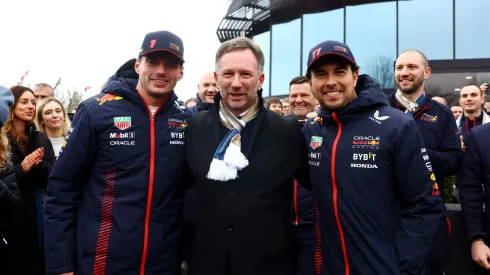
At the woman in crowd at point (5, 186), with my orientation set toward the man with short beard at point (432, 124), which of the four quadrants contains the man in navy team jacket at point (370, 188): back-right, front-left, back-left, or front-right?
front-right

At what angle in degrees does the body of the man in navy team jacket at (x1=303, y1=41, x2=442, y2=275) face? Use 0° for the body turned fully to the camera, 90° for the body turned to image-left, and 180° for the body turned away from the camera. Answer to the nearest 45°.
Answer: approximately 45°

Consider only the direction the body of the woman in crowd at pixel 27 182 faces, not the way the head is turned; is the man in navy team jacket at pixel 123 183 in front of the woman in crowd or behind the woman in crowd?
in front

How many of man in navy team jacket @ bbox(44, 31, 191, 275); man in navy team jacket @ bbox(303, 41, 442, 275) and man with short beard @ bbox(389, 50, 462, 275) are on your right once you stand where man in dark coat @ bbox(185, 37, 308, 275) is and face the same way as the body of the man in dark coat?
1

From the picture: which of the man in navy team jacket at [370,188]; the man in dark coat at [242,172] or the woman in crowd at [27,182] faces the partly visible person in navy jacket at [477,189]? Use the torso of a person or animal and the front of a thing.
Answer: the woman in crowd

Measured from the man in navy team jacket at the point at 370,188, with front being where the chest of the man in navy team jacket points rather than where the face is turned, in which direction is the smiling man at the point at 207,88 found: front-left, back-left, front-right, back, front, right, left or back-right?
right

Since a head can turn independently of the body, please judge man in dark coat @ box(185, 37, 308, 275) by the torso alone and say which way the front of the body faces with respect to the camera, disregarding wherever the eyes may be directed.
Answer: toward the camera

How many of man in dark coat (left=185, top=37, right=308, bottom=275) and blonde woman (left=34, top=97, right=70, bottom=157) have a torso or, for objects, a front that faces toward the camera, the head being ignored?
2

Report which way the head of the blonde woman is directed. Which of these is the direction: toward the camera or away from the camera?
toward the camera

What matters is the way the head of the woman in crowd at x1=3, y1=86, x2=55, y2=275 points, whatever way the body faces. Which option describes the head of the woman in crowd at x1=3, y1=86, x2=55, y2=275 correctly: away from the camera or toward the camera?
toward the camera

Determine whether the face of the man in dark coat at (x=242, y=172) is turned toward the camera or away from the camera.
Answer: toward the camera

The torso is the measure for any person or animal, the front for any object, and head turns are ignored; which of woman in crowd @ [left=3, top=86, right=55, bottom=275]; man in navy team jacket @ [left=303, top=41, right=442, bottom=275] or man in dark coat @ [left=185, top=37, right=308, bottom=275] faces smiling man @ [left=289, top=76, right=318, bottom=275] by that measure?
the woman in crowd

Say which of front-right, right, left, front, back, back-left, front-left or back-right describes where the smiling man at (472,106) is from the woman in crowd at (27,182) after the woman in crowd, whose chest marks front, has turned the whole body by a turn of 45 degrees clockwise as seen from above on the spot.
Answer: left

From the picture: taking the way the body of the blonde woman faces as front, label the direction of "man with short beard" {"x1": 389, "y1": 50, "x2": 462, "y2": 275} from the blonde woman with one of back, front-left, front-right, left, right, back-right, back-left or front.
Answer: front-left

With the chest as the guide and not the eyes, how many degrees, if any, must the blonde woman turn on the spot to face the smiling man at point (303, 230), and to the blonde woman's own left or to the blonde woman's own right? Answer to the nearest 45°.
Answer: approximately 45° to the blonde woman's own left

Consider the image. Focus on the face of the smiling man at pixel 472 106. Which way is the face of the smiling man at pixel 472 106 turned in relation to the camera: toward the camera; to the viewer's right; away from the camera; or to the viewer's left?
toward the camera

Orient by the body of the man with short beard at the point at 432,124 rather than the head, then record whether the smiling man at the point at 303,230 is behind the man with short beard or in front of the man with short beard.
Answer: in front

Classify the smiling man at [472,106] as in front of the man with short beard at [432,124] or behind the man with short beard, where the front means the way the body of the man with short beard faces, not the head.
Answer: behind

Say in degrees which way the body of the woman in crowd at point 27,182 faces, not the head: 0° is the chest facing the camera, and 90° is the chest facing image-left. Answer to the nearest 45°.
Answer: approximately 315°

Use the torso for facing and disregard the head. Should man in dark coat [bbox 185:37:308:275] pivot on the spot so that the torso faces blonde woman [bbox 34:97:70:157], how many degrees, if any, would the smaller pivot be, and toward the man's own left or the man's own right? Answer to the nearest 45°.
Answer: approximately 135° to the man's own right
